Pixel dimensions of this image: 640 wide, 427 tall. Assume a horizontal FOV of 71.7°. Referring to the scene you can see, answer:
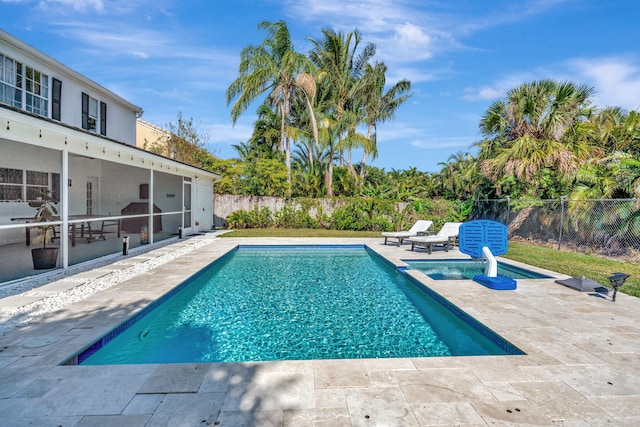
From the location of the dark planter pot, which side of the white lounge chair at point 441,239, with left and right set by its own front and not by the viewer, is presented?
front

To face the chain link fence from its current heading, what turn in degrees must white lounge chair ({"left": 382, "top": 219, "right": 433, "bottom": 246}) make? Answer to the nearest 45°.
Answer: approximately 135° to its left

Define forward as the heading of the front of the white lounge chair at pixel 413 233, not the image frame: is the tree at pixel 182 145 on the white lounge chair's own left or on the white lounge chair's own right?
on the white lounge chair's own right

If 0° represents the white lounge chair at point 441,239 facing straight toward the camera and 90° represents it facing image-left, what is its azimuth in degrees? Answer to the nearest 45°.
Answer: approximately 45°

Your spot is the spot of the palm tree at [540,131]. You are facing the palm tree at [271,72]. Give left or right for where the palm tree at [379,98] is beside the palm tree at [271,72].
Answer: right

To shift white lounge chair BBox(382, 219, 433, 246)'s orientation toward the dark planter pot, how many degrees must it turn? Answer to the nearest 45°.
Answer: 0° — it already faces it

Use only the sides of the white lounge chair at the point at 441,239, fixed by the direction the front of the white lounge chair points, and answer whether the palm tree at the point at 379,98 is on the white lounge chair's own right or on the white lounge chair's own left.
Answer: on the white lounge chair's own right

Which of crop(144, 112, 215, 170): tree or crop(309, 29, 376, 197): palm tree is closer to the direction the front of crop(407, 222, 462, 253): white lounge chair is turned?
the tree

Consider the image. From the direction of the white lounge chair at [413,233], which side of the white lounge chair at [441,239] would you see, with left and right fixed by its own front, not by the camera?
right

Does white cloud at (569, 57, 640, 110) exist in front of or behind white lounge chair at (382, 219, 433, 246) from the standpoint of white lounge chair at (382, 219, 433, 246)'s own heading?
behind

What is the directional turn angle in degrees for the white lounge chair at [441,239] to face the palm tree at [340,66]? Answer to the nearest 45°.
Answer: approximately 90° to its right

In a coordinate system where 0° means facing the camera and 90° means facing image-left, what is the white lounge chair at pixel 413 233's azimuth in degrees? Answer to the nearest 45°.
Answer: approximately 45°
